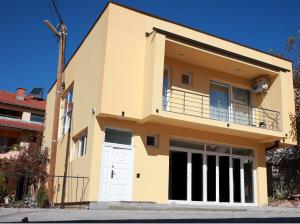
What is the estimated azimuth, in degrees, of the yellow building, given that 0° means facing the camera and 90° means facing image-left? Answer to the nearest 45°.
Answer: approximately 315°
